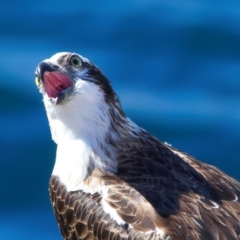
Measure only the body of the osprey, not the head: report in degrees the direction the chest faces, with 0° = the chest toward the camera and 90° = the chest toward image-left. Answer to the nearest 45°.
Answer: approximately 45°
